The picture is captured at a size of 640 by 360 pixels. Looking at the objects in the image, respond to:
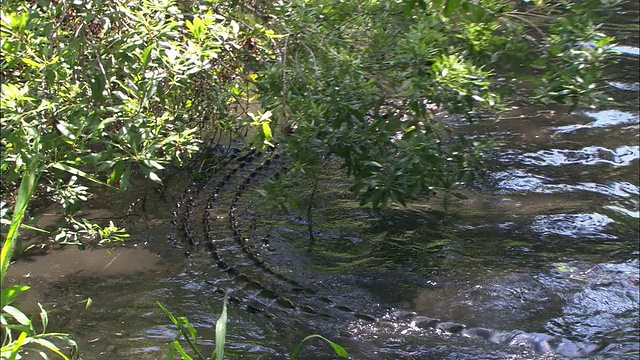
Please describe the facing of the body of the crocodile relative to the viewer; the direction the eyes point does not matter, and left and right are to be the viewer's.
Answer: facing away from the viewer and to the right of the viewer
